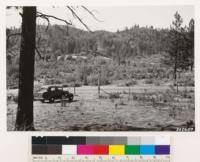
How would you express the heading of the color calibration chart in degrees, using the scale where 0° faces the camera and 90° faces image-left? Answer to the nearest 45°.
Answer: approximately 0°
